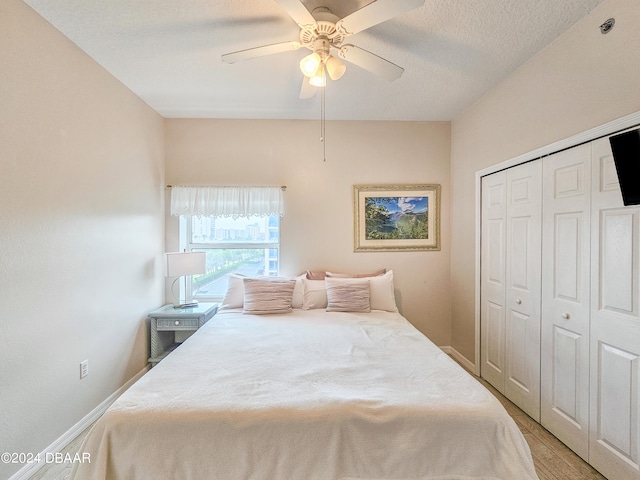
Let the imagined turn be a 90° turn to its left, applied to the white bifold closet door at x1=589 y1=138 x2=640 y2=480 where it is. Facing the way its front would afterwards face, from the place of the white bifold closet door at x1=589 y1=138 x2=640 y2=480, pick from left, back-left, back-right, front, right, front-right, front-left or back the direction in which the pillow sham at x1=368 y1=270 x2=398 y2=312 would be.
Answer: back-right

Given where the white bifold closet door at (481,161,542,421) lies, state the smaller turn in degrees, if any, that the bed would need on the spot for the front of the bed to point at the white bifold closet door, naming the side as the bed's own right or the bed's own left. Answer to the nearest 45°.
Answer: approximately 135° to the bed's own left

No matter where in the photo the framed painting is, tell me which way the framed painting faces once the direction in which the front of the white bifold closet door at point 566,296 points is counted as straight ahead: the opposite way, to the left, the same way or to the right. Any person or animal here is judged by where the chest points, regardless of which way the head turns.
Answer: to the left

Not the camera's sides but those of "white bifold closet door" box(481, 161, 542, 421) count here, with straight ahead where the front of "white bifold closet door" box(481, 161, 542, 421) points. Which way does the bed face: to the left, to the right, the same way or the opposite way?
to the left

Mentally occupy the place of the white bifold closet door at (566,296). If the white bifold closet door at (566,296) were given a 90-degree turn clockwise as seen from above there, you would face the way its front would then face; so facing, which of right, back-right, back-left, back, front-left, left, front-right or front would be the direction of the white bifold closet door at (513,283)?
front

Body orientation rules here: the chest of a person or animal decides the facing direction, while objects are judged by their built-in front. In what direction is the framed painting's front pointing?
toward the camera

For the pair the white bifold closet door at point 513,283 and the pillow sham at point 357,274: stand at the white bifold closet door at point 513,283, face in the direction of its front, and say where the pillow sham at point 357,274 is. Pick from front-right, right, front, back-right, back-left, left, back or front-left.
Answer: front-right

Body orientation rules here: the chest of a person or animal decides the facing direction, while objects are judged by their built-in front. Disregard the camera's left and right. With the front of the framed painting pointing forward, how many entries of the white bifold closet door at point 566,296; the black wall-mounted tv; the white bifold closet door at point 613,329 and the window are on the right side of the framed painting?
1

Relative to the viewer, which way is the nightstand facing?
toward the camera

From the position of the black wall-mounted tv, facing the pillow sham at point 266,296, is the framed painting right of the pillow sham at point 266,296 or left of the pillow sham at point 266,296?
right

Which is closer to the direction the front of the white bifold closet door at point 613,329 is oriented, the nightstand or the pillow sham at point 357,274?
the nightstand

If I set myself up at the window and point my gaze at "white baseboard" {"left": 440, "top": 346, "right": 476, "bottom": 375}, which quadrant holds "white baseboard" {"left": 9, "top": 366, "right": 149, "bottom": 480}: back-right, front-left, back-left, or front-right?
back-right

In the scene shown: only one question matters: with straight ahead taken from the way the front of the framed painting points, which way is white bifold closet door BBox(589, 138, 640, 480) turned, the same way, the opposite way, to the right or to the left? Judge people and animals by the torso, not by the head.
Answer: to the right

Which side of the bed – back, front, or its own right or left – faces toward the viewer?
front

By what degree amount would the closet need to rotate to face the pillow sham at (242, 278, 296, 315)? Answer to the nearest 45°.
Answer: approximately 45° to its right

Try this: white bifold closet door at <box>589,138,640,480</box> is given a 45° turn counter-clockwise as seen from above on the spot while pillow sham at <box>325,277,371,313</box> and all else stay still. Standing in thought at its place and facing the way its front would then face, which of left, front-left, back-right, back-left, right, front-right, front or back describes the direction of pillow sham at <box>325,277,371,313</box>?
right

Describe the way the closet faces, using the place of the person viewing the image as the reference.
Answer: facing the viewer and to the left of the viewer

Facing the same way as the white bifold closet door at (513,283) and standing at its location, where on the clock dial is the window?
The window is roughly at 1 o'clock from the white bifold closet door.
